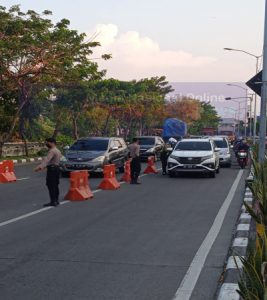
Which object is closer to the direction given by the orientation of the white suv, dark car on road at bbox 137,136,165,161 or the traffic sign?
the traffic sign

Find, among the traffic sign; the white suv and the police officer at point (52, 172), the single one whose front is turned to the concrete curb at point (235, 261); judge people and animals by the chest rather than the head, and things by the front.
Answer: the white suv

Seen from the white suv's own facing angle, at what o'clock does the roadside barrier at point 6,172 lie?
The roadside barrier is roughly at 2 o'clock from the white suv.
